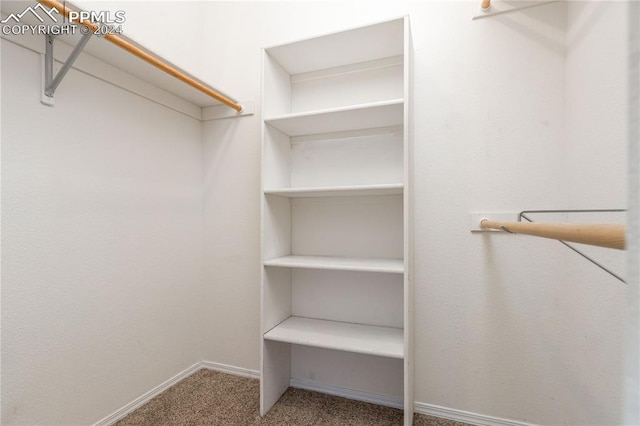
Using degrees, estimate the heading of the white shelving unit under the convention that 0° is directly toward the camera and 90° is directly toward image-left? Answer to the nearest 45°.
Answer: approximately 45°

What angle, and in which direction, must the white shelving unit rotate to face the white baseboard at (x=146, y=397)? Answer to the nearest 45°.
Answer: approximately 45° to its right

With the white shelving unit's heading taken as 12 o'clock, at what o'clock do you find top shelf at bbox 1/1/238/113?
The top shelf is roughly at 1 o'clock from the white shelving unit.
